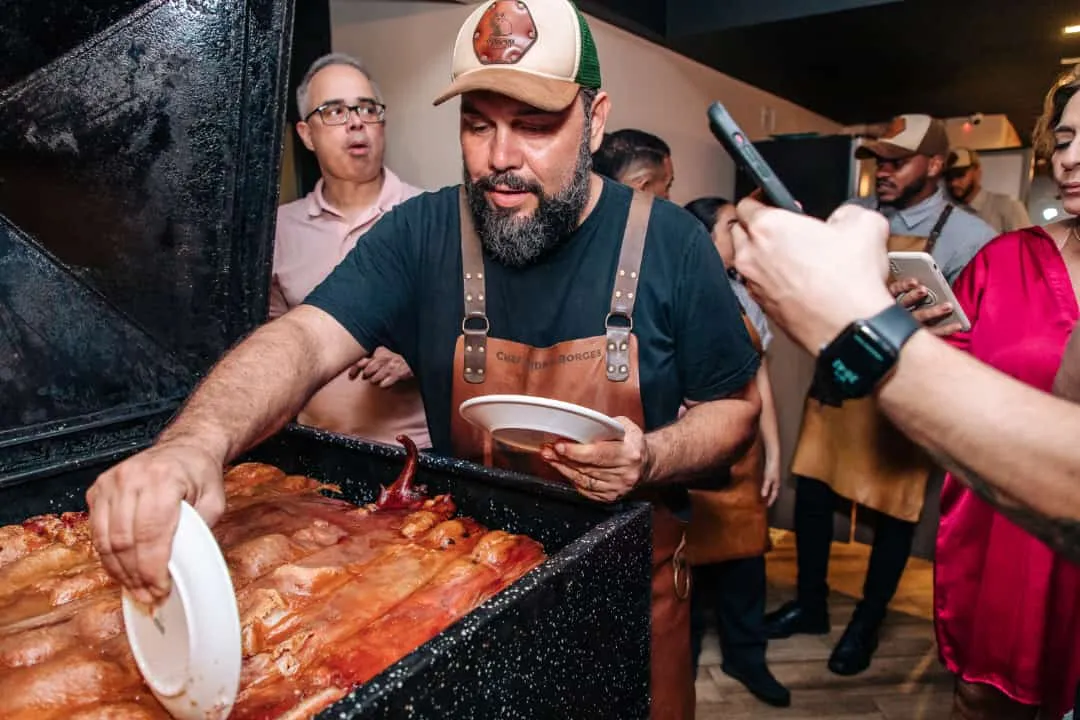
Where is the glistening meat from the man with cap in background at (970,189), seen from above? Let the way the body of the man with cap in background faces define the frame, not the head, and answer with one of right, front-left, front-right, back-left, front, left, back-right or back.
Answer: front-left

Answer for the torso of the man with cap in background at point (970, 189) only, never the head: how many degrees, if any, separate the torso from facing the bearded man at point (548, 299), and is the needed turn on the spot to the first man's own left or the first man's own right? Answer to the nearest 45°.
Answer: approximately 45° to the first man's own left

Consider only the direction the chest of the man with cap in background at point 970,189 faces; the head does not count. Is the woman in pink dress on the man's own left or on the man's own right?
on the man's own left

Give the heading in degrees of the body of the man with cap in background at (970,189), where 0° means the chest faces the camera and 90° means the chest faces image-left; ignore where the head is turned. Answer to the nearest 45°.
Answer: approximately 45°

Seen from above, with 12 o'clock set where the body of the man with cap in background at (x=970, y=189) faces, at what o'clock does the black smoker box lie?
The black smoker box is roughly at 11 o'clock from the man with cap in background.
